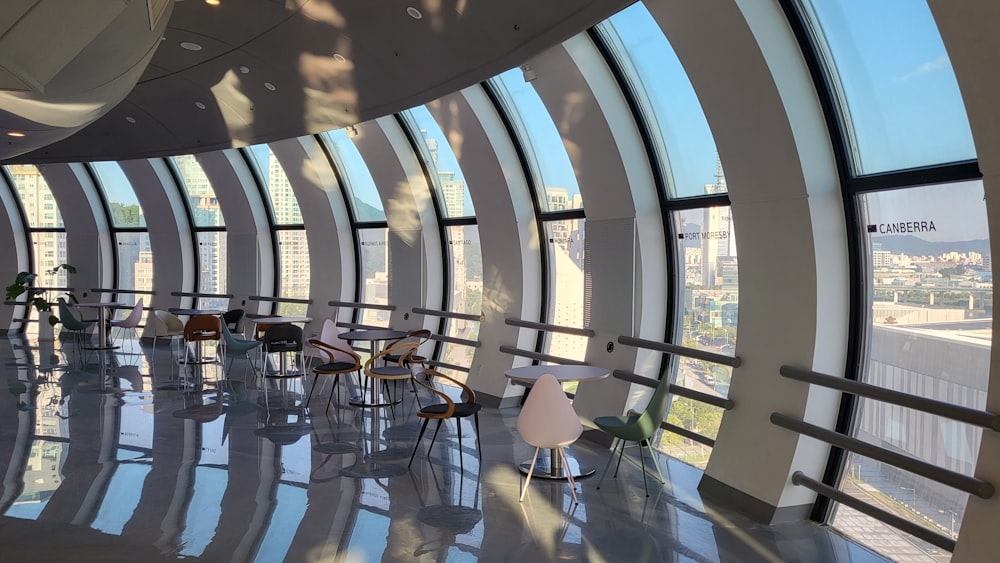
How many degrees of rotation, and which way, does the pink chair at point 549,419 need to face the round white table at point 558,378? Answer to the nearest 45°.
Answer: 0° — it already faces it

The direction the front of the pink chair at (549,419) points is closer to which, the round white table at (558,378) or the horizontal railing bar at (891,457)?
the round white table

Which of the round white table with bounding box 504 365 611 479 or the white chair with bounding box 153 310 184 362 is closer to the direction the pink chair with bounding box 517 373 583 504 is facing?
the round white table

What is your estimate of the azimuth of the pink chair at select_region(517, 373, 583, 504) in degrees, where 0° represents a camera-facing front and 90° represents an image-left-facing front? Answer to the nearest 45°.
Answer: approximately 180°

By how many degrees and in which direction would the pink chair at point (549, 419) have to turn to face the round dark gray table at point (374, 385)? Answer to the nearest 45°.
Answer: approximately 45° to its left
